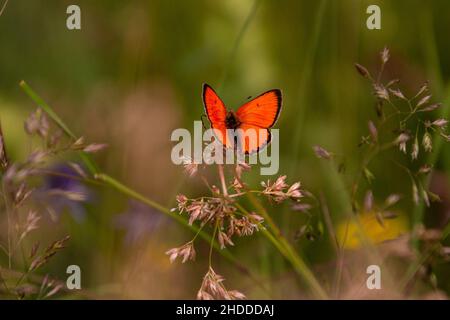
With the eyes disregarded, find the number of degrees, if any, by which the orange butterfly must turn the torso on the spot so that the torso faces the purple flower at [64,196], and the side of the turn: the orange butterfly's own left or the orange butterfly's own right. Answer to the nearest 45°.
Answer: approximately 45° to the orange butterfly's own left

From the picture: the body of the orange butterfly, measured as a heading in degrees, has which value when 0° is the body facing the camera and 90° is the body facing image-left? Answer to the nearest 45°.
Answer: approximately 180°
